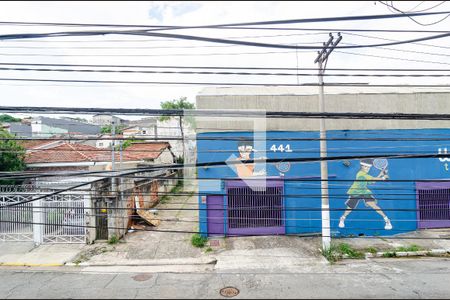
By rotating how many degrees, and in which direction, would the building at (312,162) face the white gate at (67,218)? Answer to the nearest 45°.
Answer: approximately 90° to its right

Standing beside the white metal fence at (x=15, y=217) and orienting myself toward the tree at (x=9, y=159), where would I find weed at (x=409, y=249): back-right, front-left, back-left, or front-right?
back-right

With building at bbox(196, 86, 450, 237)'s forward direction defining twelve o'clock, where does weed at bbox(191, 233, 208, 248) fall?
The weed is roughly at 2 o'clock from the building.

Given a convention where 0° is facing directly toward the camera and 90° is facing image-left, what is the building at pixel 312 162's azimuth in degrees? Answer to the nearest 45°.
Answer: approximately 0°

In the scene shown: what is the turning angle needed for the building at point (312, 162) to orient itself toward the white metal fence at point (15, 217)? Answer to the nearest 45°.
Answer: approximately 90° to its right

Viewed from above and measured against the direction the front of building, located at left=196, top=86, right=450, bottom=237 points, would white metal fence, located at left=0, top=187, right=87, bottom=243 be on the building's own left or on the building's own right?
on the building's own right

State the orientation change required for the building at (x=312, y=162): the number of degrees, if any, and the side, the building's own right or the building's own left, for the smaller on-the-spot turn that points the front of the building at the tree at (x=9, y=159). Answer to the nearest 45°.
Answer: approximately 90° to the building's own right

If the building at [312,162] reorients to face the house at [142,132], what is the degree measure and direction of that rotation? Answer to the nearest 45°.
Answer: approximately 135° to its right

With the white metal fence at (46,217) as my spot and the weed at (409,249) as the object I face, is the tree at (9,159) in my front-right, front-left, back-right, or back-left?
back-left

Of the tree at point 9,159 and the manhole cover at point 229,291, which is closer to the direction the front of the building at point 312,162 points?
the manhole cover
